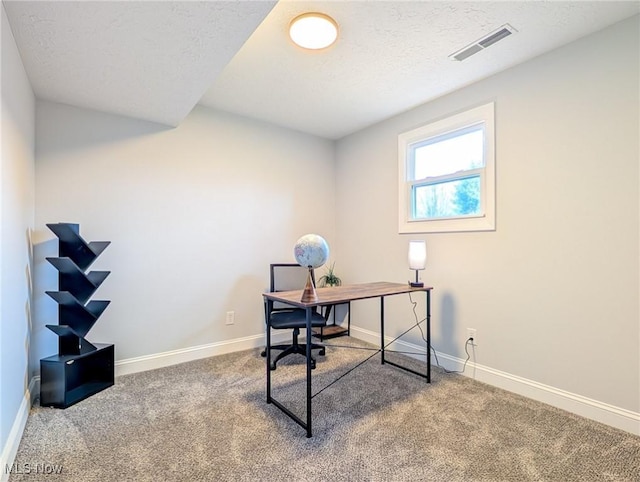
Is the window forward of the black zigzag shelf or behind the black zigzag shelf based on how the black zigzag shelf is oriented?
forward

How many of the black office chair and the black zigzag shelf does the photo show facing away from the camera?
0

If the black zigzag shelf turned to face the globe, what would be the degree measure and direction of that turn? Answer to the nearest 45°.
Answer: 0° — it already faces it

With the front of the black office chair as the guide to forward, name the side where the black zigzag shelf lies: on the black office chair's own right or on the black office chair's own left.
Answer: on the black office chair's own right

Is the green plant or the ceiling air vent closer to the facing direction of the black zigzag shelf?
the ceiling air vent

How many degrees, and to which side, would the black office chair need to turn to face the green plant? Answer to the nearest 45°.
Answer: approximately 90° to its left

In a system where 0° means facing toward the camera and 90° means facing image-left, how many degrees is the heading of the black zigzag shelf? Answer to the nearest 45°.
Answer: approximately 315°

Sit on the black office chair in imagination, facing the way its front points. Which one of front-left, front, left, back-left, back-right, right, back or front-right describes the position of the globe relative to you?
front-right

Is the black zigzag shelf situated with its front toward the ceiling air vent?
yes

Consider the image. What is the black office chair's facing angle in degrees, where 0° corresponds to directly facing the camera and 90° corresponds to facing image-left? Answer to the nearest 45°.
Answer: approximately 315°
